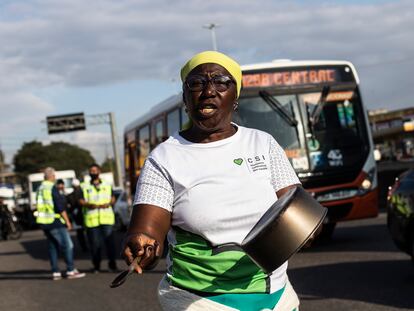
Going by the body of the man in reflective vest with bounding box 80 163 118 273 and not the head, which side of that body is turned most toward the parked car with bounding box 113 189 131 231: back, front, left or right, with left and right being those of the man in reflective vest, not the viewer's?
back

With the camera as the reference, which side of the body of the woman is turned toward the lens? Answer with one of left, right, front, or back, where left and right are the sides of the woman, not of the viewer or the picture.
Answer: front

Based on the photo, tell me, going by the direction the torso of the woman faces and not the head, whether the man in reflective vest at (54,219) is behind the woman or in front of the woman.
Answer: behind

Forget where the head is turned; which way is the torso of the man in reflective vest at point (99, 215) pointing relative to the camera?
toward the camera

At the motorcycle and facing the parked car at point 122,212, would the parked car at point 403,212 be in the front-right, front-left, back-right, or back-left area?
front-right

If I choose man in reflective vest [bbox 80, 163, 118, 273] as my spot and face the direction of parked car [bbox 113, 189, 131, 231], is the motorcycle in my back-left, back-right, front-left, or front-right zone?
front-left

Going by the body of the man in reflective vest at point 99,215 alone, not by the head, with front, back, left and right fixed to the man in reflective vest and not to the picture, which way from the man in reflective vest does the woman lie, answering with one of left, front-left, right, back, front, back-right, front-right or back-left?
front

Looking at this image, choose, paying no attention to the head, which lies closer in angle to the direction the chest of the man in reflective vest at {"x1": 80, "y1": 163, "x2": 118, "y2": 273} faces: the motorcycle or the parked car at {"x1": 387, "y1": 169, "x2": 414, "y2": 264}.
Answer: the parked car

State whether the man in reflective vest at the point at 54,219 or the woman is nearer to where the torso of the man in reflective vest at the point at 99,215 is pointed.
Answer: the woman

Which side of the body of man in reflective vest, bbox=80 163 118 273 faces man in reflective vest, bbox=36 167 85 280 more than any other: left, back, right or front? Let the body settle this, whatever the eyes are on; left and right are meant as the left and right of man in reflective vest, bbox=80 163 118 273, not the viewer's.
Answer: right

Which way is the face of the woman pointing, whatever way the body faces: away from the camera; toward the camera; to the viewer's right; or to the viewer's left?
toward the camera

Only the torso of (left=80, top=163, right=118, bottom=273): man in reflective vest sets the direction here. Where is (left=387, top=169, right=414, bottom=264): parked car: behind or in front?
in front

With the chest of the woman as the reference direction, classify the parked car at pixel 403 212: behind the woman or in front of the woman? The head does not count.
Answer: behind

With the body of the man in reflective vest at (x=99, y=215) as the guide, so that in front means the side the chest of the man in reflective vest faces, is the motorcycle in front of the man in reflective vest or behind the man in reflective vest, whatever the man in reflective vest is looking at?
behind

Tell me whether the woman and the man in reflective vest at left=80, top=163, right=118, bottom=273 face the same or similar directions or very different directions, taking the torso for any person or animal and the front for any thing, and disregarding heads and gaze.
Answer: same or similar directions

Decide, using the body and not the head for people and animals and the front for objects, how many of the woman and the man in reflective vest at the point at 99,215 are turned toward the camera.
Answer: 2
